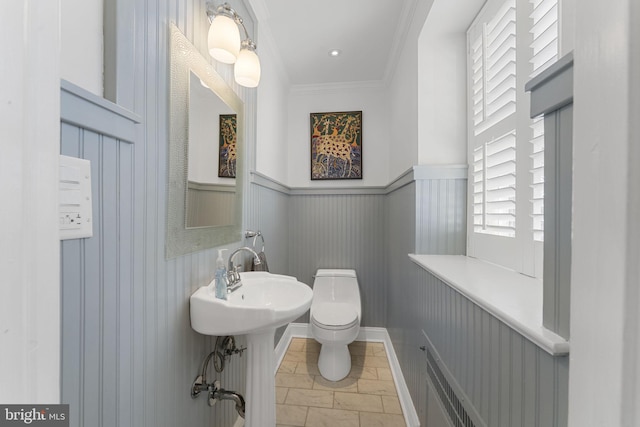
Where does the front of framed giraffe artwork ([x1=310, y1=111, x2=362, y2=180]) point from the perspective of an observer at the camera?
facing the viewer

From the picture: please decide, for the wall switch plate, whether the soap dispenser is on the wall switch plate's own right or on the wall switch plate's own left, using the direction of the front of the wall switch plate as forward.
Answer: on the wall switch plate's own left

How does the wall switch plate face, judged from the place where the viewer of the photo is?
facing the viewer and to the right of the viewer

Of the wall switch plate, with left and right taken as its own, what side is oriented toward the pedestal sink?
left

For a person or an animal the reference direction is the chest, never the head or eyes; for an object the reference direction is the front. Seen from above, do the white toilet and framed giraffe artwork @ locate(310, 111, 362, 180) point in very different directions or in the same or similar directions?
same or similar directions

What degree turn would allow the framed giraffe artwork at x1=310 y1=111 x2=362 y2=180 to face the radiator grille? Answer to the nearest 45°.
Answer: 0° — it already faces it

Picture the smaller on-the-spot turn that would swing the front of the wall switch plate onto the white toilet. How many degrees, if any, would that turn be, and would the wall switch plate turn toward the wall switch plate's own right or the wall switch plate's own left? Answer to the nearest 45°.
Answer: approximately 45° to the wall switch plate's own left

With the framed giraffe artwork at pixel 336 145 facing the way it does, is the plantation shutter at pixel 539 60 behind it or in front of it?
in front

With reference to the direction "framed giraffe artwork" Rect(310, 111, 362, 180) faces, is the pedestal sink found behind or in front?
in front

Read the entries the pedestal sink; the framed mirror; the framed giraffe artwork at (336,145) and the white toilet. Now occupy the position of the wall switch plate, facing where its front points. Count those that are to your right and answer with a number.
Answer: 0

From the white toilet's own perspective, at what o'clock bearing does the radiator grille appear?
The radiator grille is roughly at 11 o'clock from the white toilet.

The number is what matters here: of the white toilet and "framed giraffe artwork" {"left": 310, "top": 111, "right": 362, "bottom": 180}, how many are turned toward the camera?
2

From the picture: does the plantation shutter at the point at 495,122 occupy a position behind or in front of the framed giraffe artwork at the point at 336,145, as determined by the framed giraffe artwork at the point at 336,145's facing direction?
in front

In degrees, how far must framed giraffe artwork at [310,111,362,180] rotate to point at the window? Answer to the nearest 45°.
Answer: approximately 45° to its left
